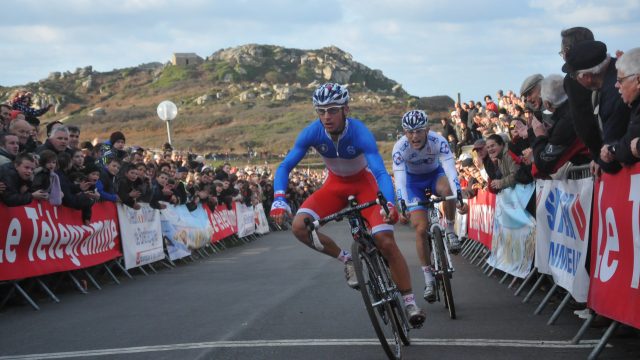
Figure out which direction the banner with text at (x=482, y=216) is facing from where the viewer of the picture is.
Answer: facing the viewer and to the left of the viewer

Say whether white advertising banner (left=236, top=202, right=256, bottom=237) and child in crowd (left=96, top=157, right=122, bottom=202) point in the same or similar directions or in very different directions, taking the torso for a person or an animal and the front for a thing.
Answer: same or similar directions

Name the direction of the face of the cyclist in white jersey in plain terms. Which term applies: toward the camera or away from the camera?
toward the camera

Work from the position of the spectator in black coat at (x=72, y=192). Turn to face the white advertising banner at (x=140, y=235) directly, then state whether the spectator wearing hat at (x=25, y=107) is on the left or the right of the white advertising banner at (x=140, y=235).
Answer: left

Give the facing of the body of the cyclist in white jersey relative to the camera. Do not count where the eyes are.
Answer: toward the camera

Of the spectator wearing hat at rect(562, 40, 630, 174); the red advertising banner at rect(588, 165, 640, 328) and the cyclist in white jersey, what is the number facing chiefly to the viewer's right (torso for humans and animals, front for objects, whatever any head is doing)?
0

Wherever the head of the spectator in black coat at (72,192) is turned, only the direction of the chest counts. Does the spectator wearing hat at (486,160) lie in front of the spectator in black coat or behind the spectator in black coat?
in front

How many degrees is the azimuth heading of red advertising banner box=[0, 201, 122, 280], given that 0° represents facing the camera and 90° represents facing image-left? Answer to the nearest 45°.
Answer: approximately 315°

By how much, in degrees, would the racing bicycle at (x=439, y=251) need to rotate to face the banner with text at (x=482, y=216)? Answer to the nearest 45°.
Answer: approximately 180°

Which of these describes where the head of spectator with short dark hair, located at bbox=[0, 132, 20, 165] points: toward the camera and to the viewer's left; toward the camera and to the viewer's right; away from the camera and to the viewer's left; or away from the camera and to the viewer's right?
toward the camera and to the viewer's right

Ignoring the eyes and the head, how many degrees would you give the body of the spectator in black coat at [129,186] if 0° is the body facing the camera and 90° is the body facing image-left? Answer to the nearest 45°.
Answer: approximately 315°

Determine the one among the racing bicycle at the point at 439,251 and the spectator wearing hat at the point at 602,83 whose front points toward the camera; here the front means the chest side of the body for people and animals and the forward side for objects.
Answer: the racing bicycle

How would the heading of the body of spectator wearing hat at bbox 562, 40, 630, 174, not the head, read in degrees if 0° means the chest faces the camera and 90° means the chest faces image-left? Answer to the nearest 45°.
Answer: approximately 90°

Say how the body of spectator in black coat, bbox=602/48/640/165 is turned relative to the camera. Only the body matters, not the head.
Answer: to the viewer's left

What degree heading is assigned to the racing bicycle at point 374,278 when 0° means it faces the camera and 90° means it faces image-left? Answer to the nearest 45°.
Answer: approximately 0°

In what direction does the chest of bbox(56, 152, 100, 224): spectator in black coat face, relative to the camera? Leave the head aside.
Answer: to the viewer's right
